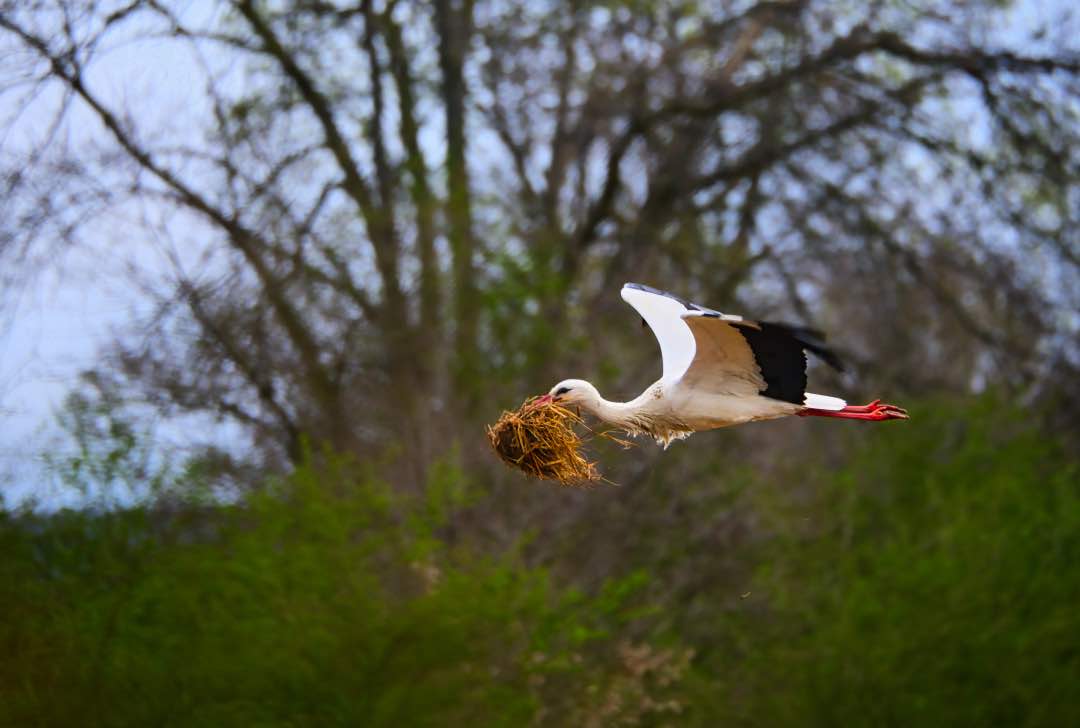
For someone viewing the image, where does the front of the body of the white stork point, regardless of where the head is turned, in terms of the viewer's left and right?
facing to the left of the viewer
